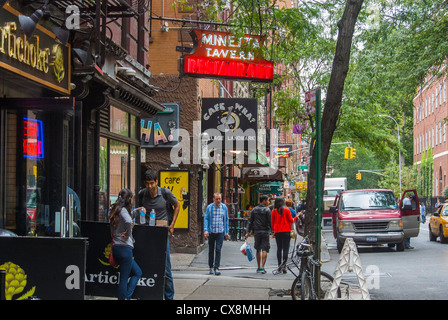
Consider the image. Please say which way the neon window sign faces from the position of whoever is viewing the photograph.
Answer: facing the viewer and to the right of the viewer

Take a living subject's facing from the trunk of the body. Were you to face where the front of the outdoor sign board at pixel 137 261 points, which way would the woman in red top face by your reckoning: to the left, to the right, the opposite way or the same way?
the opposite way

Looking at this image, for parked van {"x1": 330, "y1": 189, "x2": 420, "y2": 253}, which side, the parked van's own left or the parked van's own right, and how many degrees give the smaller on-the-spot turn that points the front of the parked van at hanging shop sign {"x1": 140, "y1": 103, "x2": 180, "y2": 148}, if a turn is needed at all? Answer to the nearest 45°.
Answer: approximately 90° to the parked van's own right

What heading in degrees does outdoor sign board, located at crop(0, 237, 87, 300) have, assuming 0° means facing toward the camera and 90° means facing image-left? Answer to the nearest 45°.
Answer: approximately 0°

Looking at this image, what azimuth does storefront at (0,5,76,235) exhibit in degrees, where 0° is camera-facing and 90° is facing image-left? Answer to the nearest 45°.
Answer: approximately 315°

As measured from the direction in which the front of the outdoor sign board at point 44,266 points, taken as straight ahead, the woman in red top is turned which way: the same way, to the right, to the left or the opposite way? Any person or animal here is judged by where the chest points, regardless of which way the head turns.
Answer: the opposite way

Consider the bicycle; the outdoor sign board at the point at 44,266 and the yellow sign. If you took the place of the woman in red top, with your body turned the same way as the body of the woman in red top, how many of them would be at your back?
2

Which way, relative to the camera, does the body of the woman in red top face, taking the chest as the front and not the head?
away from the camera

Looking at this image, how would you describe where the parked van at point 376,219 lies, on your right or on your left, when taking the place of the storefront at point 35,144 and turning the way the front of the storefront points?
on your left

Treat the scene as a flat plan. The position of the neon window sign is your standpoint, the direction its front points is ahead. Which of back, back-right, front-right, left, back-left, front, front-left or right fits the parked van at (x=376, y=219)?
left

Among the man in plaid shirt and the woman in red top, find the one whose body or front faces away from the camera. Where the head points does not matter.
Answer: the woman in red top

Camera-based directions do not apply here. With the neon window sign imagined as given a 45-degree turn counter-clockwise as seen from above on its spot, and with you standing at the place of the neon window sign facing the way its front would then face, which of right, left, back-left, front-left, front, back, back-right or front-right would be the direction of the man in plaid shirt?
front-left

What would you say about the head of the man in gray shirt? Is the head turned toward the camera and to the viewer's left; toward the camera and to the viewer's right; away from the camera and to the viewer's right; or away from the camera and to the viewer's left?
toward the camera and to the viewer's left
